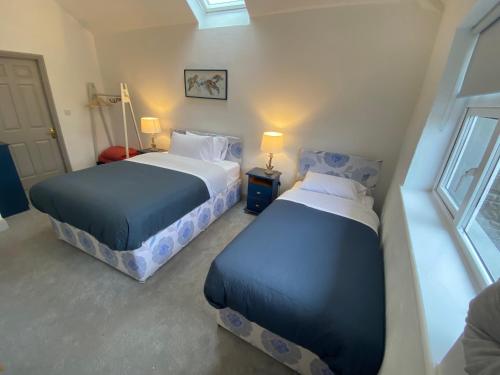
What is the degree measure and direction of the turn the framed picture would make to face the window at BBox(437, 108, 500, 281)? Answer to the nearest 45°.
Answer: approximately 90° to its left

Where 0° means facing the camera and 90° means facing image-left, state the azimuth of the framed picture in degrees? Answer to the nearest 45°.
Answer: approximately 45°

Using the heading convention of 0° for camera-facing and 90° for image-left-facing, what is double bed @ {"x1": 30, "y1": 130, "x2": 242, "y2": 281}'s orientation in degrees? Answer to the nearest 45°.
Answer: approximately 45°

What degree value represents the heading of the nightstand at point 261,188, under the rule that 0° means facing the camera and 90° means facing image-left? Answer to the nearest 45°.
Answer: approximately 45°

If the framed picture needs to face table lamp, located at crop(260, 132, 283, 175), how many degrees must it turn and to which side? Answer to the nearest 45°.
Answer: approximately 90° to its left

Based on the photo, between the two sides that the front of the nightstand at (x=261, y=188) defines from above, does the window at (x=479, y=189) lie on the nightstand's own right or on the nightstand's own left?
on the nightstand's own left

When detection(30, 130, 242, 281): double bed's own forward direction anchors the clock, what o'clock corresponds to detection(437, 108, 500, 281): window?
The window is roughly at 9 o'clock from the double bed.

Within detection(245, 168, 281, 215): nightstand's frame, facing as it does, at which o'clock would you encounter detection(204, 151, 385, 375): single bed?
The single bed is roughly at 10 o'clock from the nightstand.

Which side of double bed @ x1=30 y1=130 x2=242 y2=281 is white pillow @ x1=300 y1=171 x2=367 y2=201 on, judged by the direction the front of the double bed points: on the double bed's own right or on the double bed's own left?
on the double bed's own left
